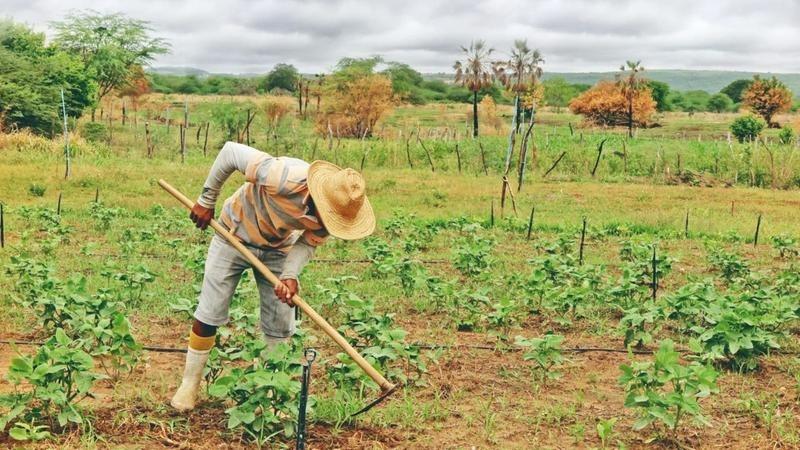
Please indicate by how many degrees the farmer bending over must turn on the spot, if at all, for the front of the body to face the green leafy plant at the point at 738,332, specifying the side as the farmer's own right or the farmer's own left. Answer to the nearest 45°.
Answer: approximately 45° to the farmer's own left

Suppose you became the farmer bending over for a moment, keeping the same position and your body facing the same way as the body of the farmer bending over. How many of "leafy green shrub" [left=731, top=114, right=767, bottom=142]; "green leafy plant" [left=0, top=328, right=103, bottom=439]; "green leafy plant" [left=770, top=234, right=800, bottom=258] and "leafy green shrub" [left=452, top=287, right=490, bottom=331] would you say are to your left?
3

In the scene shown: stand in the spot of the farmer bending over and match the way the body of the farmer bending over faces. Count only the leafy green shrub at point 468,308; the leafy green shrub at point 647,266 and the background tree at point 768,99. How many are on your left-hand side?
3

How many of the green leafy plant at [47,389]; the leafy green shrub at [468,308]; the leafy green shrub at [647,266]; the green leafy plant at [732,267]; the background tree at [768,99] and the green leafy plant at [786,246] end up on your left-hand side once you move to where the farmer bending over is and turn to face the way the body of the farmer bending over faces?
5

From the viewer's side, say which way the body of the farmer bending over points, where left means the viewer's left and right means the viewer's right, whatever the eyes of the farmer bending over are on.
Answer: facing the viewer and to the right of the viewer

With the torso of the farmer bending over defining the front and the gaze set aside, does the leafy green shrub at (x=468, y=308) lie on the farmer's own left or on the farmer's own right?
on the farmer's own left

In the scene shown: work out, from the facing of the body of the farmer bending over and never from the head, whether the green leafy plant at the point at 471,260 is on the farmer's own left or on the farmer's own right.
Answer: on the farmer's own left

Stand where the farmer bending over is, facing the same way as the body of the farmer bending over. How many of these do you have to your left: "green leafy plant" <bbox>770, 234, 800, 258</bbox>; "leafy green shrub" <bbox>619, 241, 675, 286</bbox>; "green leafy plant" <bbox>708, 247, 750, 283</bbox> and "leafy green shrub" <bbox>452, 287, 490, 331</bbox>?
4

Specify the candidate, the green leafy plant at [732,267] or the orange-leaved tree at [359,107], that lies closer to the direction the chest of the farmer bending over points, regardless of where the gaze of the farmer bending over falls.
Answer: the green leafy plant

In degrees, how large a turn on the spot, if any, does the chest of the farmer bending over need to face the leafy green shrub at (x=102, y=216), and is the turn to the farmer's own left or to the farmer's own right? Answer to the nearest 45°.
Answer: approximately 135° to the farmer's own left

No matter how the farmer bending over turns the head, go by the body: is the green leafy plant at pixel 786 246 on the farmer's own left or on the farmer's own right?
on the farmer's own left

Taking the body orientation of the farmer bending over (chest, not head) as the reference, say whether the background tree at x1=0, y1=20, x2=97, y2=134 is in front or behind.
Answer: behind

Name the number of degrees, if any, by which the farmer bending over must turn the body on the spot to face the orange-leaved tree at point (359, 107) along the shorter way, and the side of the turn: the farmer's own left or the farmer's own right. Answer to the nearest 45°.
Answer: approximately 135° to the farmer's own left

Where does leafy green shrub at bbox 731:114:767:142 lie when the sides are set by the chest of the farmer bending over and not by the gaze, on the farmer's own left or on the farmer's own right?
on the farmer's own left

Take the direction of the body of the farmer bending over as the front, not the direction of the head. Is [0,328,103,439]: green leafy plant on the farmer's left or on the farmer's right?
on the farmer's right

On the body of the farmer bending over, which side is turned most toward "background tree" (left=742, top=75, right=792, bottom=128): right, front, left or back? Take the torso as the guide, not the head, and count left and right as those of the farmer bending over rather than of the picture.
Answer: left

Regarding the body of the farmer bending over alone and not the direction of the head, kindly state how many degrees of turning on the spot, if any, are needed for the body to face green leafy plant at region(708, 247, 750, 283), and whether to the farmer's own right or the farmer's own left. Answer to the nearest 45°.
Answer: approximately 90° to the farmer's own left
